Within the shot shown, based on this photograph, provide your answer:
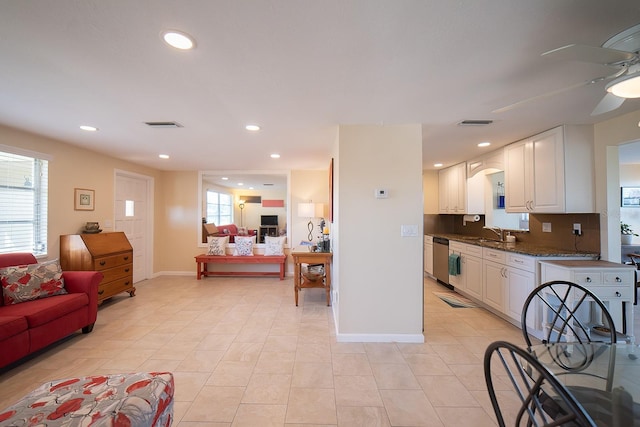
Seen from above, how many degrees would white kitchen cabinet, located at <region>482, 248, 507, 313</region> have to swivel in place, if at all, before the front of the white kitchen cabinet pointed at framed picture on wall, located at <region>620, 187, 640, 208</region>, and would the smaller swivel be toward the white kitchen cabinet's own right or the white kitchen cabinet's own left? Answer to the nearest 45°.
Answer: approximately 180°

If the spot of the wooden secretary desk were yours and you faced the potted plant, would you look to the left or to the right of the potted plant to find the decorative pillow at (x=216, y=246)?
left

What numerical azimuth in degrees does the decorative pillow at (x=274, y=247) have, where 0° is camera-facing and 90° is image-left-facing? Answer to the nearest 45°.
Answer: approximately 0°

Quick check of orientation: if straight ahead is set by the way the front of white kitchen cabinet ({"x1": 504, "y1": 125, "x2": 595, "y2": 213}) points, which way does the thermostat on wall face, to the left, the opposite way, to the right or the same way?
to the left

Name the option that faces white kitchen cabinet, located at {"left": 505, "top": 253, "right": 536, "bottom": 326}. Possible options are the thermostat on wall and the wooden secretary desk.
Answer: the wooden secretary desk

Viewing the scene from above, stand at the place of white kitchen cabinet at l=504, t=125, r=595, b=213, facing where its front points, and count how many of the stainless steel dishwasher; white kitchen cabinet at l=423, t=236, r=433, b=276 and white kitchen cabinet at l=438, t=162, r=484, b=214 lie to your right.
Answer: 3

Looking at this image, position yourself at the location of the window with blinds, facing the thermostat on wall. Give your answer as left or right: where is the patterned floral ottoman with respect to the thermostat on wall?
right

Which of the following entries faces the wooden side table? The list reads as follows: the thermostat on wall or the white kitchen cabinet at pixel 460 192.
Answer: the white kitchen cabinet

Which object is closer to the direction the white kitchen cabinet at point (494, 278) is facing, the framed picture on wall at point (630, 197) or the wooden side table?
the wooden side table
